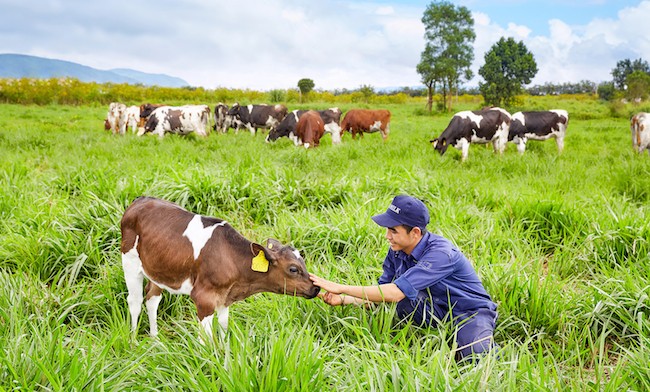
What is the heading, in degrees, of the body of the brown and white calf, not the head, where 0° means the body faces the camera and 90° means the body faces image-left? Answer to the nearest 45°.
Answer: approximately 270°

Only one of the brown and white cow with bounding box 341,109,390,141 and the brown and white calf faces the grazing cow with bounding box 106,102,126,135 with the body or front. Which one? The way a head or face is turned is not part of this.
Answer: the brown and white cow

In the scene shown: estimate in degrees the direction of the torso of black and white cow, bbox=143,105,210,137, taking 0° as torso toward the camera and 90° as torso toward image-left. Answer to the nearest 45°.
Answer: approximately 90°
